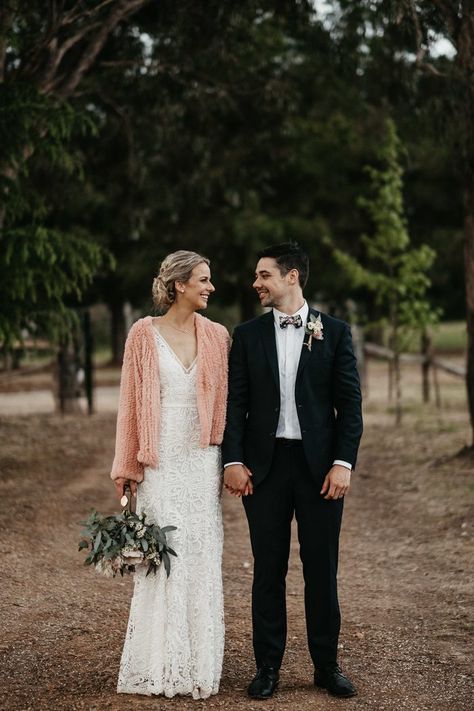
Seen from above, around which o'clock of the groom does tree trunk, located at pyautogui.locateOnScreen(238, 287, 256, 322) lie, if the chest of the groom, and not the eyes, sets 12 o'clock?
The tree trunk is roughly at 6 o'clock from the groom.

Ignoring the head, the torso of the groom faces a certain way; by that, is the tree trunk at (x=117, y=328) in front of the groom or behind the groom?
behind

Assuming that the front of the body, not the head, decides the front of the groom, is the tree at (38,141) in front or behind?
behind

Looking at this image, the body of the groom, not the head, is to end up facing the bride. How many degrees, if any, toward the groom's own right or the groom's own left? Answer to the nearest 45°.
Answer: approximately 90° to the groom's own right

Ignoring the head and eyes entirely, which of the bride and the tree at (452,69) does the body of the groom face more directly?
the bride

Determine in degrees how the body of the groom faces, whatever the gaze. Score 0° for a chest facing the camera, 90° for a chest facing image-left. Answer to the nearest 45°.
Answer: approximately 0°

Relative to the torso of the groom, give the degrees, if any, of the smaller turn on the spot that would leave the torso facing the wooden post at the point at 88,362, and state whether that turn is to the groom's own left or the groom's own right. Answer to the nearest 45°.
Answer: approximately 180°

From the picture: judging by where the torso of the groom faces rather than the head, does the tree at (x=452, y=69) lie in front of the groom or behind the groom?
behind

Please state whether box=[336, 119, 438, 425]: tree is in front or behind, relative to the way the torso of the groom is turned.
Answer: behind

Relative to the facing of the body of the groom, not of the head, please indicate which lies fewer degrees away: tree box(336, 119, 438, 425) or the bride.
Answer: the bride
